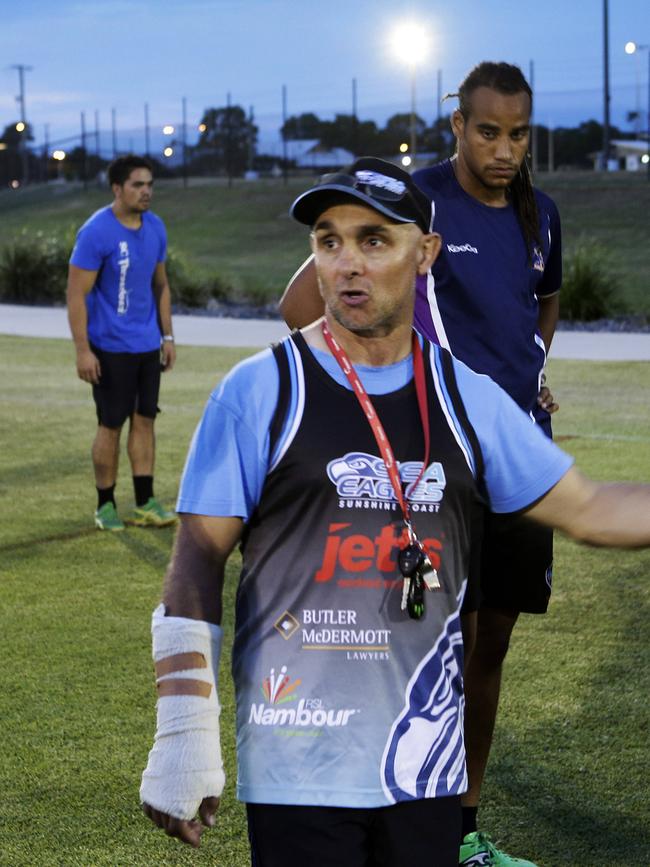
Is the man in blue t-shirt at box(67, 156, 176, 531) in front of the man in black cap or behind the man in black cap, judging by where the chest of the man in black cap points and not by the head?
behind

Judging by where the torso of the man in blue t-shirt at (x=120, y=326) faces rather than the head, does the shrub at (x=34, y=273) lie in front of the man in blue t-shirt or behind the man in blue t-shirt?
behind

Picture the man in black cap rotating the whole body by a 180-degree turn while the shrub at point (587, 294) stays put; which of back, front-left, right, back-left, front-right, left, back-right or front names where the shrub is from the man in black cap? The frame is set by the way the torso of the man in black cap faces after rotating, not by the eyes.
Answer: front

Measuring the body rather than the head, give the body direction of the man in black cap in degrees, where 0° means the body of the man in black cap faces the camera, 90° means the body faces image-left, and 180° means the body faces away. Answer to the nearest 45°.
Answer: approximately 0°

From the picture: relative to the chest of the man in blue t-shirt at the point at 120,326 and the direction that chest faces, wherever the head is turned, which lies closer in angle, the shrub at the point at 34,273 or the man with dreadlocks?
the man with dreadlocks

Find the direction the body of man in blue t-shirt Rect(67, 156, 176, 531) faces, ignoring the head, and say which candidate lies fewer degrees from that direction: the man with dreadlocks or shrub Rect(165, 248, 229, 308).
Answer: the man with dreadlocks

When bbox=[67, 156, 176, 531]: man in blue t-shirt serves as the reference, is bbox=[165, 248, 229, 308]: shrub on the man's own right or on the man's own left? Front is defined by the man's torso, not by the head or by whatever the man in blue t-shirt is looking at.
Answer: on the man's own left

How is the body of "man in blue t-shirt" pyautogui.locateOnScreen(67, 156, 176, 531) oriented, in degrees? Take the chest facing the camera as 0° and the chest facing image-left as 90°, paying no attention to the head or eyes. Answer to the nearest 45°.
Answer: approximately 315°

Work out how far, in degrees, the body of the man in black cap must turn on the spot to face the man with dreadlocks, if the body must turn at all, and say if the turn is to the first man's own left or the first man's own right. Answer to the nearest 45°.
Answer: approximately 180°
